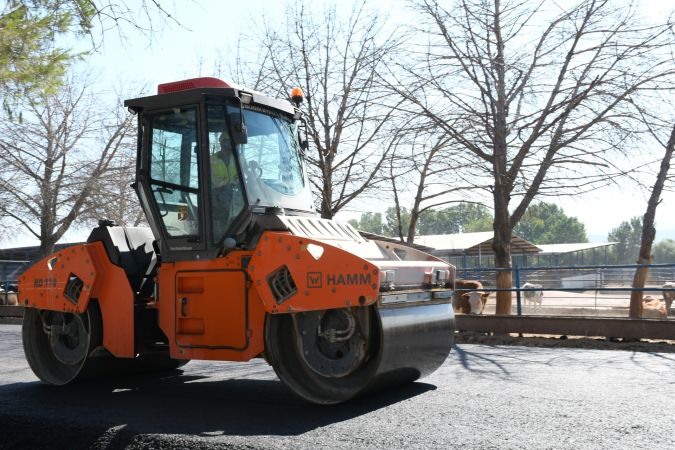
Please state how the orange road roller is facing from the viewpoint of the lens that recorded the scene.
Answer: facing the viewer and to the right of the viewer

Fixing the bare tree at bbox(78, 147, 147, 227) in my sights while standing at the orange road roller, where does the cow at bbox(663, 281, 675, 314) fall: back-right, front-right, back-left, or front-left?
front-right

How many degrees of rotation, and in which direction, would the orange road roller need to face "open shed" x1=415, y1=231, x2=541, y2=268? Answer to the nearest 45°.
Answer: approximately 135° to its left

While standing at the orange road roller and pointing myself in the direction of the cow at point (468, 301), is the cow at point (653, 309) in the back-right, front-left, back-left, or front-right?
front-right

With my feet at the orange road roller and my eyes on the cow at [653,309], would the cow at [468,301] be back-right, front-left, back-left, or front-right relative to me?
front-left

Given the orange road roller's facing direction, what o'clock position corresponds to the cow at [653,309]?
The cow is roughly at 9 o'clock from the orange road roller.

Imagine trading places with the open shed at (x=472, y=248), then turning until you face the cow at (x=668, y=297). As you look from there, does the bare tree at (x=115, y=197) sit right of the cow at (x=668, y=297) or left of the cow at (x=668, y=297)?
right

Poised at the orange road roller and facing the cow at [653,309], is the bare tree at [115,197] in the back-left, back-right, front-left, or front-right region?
front-left

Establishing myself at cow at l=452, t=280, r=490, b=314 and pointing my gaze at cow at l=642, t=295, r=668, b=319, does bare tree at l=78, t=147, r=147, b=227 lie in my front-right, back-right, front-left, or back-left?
back-left

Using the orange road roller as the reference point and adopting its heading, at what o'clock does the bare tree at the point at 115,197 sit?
The bare tree is roughly at 7 o'clock from the orange road roller.

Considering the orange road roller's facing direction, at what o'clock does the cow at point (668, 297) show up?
The cow is roughly at 9 o'clock from the orange road roller.

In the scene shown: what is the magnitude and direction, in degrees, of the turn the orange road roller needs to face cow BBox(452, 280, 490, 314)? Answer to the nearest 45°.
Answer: approximately 90° to its left
